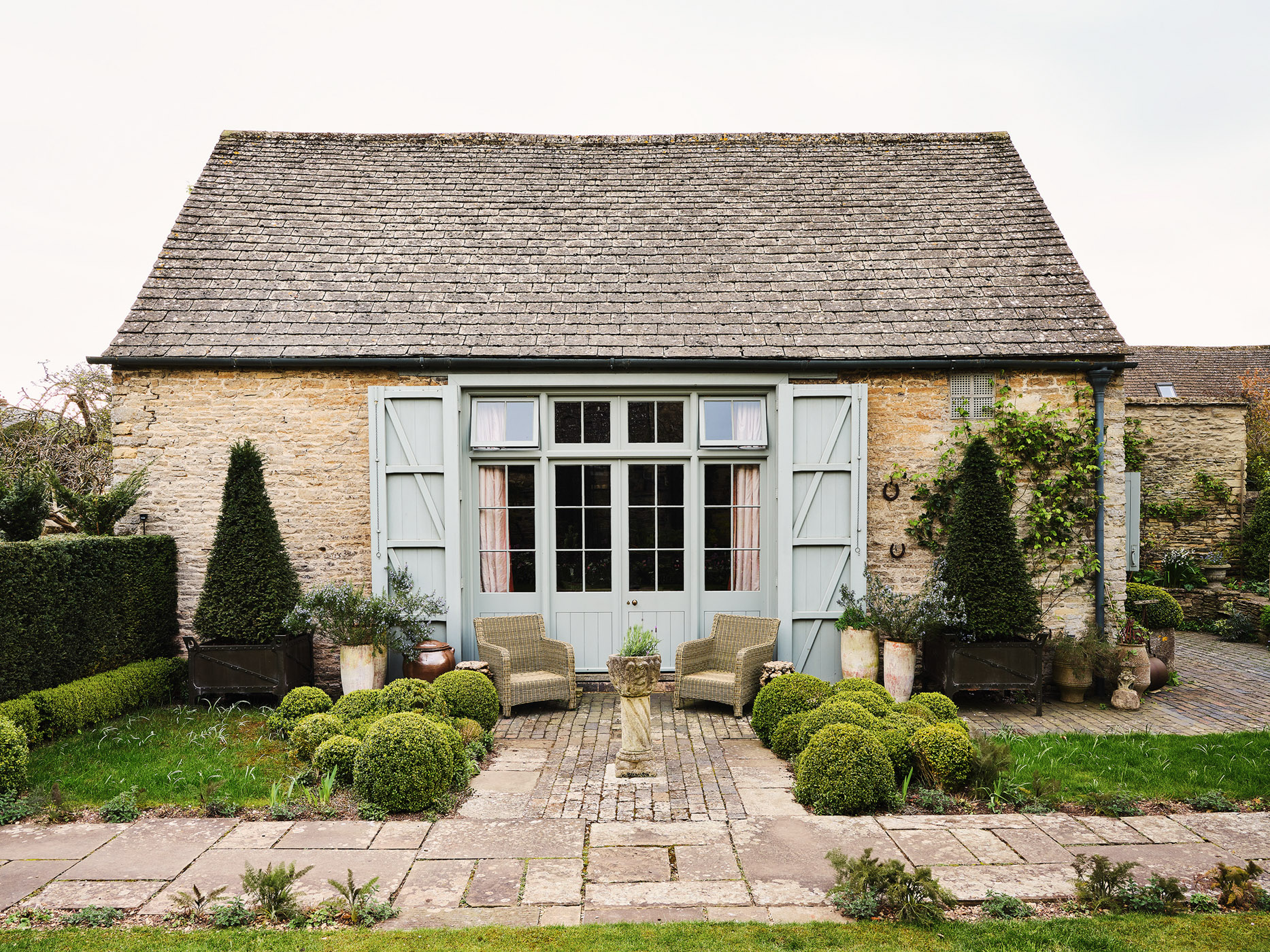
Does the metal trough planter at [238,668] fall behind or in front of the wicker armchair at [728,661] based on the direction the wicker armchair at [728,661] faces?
in front

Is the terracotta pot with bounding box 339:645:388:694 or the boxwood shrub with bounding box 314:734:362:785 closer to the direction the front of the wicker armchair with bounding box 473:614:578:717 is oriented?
the boxwood shrub

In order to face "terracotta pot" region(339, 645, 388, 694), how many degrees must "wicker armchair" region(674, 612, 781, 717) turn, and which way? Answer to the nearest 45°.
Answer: approximately 45° to its right

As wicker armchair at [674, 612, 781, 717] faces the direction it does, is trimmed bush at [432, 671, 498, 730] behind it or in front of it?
in front

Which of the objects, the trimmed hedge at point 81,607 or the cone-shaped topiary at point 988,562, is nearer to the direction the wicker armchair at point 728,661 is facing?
the trimmed hedge

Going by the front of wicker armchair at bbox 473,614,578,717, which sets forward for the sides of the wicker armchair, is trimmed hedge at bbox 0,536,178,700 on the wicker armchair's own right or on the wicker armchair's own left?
on the wicker armchair's own right

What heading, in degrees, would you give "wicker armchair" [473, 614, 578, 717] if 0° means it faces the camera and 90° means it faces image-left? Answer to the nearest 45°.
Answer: approximately 315°

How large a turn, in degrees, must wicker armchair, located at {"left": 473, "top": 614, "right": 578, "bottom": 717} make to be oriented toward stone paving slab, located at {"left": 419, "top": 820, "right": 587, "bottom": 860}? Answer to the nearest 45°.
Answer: approximately 45° to its right
